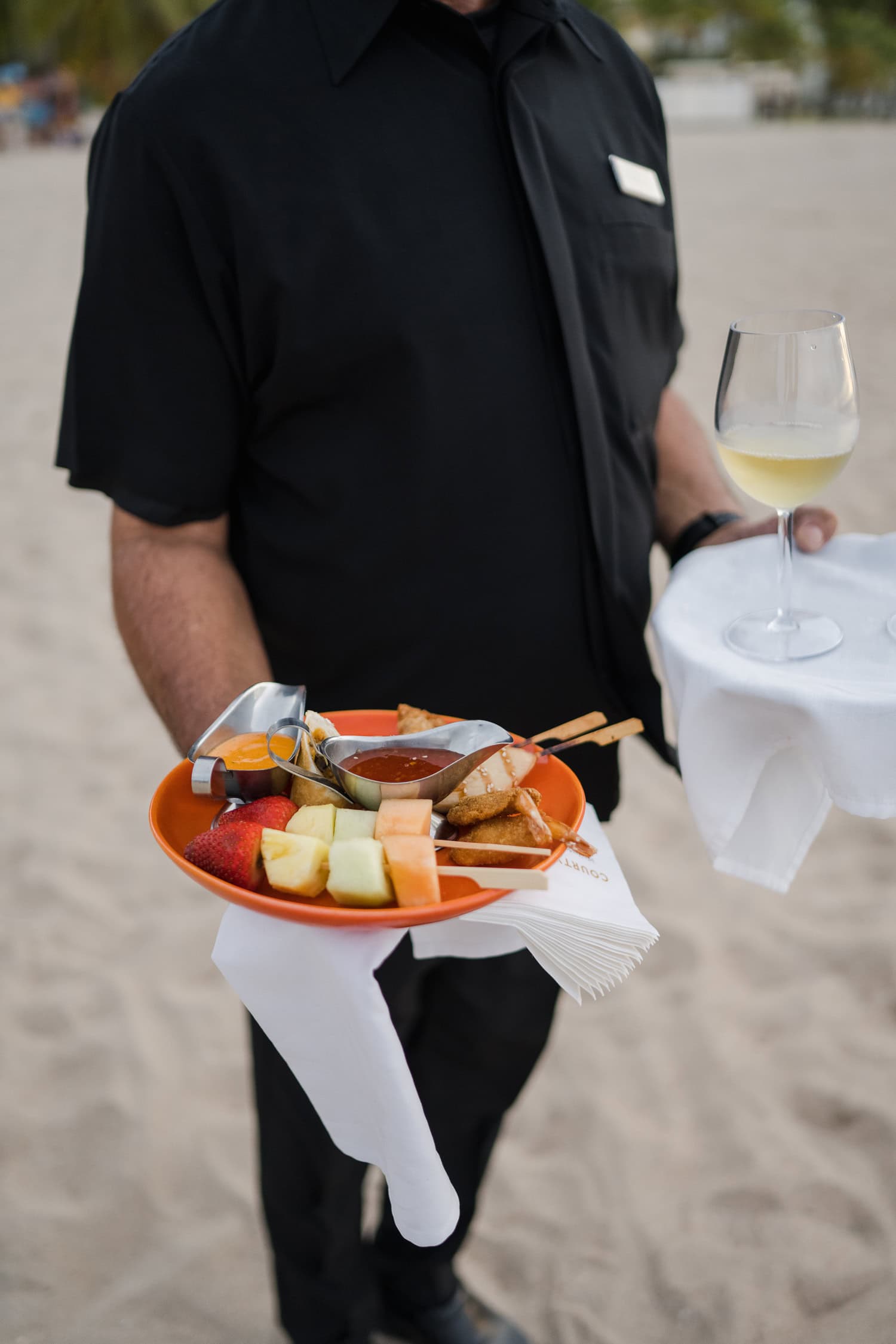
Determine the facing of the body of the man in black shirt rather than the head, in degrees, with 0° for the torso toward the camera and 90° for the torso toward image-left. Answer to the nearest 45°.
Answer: approximately 315°

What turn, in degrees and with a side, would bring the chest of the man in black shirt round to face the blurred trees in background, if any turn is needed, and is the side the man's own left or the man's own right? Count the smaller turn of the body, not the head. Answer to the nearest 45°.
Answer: approximately 135° to the man's own left
